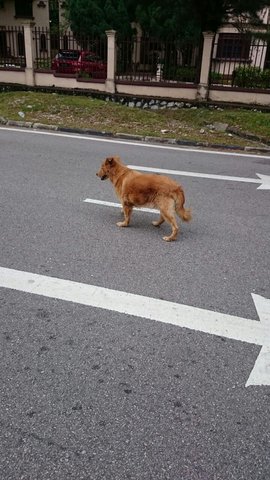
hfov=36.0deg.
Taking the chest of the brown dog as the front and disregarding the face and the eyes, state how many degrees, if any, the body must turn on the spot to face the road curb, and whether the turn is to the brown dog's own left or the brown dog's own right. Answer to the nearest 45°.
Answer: approximately 45° to the brown dog's own right

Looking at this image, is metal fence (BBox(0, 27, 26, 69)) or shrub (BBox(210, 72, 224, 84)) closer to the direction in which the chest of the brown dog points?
the metal fence

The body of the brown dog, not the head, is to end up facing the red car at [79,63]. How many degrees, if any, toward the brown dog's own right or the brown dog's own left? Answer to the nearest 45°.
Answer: approximately 45° to the brown dog's own right

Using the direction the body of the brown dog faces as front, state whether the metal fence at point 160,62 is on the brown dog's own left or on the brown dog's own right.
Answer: on the brown dog's own right

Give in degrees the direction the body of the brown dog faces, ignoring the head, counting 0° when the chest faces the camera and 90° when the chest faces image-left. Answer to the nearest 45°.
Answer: approximately 135°

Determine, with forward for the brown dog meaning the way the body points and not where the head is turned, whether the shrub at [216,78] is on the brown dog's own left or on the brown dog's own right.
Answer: on the brown dog's own right
